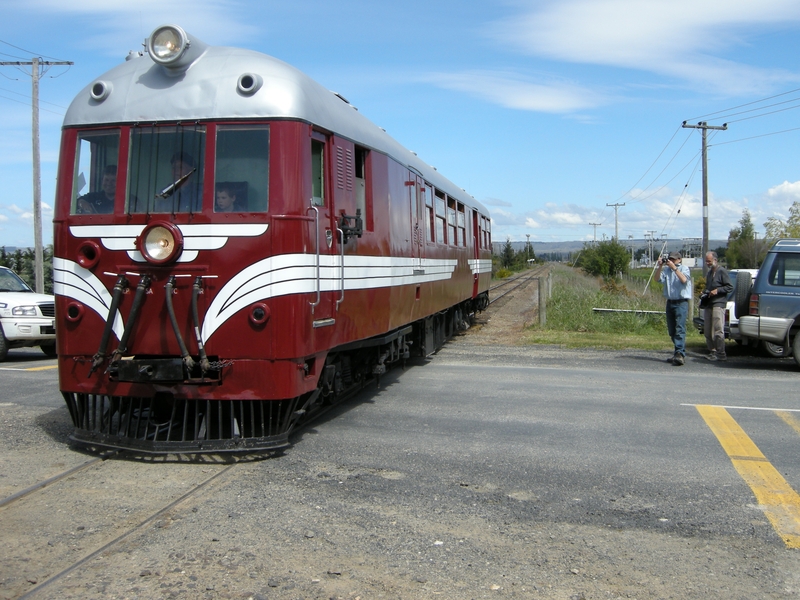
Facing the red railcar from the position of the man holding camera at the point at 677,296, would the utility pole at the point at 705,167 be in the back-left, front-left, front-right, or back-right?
back-right

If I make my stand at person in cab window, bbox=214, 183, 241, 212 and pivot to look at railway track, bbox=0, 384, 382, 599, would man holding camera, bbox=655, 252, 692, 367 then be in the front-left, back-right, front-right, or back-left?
back-left

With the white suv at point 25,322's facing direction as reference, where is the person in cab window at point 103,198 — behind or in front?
in front

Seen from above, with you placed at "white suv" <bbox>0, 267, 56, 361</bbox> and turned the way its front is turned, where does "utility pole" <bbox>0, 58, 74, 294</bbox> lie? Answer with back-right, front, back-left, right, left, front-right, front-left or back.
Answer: back-left

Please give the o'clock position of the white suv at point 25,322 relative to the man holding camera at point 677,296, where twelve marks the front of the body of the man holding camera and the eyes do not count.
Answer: The white suv is roughly at 1 o'clock from the man holding camera.

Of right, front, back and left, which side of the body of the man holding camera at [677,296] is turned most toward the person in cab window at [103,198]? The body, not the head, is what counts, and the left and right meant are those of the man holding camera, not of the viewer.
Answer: front

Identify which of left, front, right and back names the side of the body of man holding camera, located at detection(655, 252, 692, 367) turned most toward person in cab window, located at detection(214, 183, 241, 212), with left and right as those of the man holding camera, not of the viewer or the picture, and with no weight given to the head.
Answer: front

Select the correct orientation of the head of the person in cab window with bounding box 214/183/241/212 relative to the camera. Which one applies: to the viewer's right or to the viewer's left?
to the viewer's left

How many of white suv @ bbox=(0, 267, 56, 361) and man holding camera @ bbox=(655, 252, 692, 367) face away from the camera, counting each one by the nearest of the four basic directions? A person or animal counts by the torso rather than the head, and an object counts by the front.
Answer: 0

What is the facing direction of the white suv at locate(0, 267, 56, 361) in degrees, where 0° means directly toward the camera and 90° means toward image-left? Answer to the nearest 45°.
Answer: approximately 315°

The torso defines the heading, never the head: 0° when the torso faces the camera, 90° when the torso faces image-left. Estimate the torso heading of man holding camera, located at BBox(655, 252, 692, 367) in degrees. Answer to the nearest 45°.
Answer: approximately 45°

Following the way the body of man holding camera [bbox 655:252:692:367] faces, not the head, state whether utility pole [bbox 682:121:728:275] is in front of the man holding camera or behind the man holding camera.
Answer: behind

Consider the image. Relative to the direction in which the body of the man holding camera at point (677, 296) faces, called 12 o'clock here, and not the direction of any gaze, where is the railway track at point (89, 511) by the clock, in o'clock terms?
The railway track is roughly at 11 o'clock from the man holding camera.

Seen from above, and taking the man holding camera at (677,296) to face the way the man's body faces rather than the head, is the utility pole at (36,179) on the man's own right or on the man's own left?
on the man's own right
